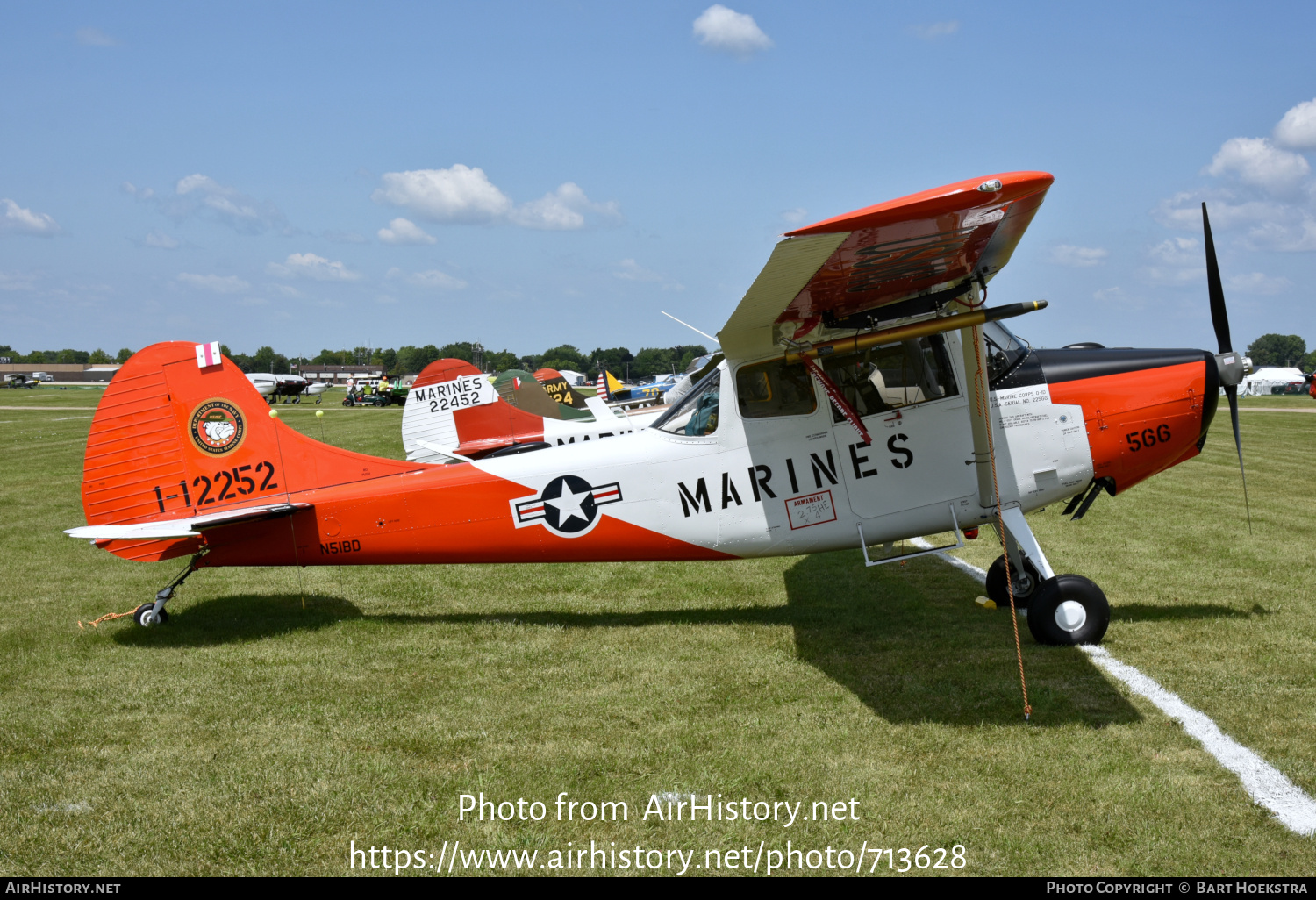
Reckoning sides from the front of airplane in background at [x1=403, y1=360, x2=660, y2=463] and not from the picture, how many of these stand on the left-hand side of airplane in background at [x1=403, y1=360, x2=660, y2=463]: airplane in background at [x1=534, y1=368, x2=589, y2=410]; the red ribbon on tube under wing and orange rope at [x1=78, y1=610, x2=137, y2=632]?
1

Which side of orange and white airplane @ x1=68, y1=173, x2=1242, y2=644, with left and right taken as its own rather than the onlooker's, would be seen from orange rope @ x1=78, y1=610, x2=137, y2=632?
back

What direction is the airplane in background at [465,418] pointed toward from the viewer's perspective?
to the viewer's right

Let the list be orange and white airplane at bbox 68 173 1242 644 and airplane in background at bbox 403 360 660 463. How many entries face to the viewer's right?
2

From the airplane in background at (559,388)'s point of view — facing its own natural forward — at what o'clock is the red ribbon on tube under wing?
The red ribbon on tube under wing is roughly at 3 o'clock from the airplane in background.

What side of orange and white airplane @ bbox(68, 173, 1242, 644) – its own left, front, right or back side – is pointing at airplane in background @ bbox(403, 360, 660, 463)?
left

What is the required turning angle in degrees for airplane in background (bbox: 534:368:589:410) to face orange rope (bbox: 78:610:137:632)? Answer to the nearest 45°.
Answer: approximately 90° to its right

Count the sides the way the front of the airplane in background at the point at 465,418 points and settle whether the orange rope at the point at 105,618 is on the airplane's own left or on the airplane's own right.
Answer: on the airplane's own right

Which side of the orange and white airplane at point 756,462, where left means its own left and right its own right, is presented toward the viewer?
right

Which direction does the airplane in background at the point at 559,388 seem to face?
to the viewer's right
